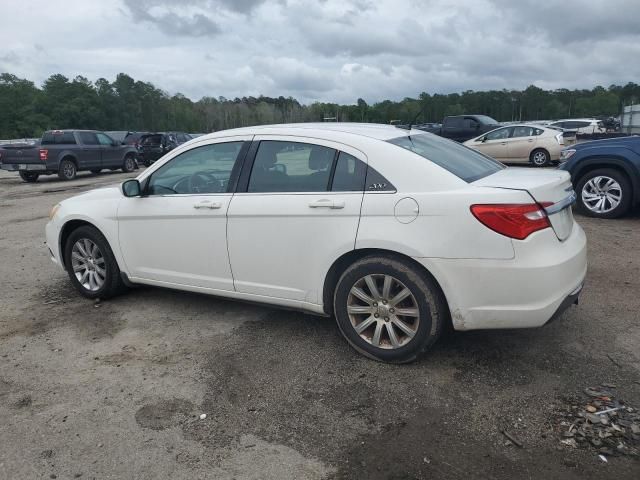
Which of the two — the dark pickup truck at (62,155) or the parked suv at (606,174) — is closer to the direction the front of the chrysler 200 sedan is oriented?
the dark pickup truck

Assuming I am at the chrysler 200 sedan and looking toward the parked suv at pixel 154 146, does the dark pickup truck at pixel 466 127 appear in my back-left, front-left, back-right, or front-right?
front-right

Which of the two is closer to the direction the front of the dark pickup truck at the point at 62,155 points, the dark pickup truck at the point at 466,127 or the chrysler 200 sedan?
the dark pickup truck

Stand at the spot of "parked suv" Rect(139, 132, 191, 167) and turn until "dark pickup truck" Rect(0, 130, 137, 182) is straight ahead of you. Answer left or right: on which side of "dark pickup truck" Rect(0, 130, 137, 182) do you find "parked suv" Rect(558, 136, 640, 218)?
left

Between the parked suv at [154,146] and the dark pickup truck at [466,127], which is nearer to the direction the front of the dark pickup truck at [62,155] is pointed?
the parked suv

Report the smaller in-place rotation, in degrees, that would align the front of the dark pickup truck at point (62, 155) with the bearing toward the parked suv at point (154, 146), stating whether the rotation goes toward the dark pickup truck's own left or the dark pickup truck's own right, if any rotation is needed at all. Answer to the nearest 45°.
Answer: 0° — it already faces it

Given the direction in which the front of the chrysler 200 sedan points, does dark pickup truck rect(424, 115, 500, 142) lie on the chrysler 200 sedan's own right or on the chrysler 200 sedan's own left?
on the chrysler 200 sedan's own right

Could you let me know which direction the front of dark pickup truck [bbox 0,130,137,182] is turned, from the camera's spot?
facing away from the viewer and to the right of the viewer

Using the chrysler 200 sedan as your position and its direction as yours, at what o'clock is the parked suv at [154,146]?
The parked suv is roughly at 1 o'clock from the chrysler 200 sedan.

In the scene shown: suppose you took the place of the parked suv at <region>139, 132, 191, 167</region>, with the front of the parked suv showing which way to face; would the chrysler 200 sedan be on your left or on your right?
on your right

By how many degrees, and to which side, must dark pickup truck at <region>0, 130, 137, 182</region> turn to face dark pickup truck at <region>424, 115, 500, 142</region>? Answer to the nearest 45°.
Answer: approximately 45° to its right

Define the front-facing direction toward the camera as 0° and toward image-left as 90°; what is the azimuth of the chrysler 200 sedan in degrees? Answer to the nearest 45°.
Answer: approximately 135°

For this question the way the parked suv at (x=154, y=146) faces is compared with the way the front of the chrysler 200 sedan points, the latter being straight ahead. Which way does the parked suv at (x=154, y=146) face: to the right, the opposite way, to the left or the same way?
to the right

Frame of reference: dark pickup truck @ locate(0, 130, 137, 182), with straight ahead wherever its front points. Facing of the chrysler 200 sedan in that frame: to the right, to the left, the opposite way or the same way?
to the left

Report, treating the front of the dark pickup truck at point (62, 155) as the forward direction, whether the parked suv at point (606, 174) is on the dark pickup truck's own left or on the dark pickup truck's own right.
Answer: on the dark pickup truck's own right
